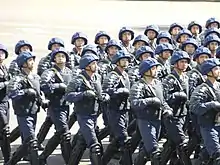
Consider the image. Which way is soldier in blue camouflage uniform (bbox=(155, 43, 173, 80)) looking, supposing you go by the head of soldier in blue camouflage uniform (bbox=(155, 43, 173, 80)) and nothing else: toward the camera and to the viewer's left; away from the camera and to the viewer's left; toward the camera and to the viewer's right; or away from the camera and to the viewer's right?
toward the camera and to the viewer's right

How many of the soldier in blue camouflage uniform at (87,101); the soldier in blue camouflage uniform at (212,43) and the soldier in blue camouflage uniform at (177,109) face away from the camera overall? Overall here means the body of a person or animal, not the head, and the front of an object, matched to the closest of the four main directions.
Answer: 0

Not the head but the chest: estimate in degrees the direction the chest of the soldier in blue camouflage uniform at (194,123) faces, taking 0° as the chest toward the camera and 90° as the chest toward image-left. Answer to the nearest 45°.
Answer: approximately 315°

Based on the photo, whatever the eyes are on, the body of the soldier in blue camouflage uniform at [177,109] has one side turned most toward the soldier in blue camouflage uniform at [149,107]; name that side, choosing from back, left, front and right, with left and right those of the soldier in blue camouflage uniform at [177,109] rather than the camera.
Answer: right

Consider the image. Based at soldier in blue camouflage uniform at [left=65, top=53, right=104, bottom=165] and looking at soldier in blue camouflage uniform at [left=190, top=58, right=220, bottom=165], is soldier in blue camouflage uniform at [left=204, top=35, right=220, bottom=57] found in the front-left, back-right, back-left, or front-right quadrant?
front-left

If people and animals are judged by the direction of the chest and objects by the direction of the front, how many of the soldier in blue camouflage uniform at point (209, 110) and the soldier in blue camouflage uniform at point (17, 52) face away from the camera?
0

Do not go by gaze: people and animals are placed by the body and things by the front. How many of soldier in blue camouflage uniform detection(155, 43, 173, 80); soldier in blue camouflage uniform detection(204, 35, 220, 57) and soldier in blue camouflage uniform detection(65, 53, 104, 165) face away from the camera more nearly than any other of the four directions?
0
